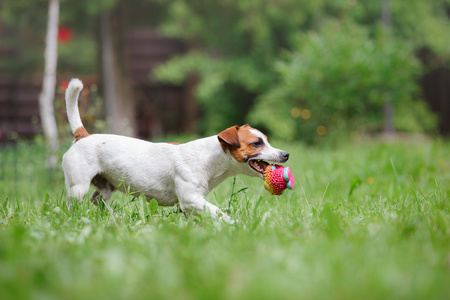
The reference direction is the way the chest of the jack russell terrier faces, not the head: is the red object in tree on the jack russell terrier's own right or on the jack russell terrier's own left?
on the jack russell terrier's own left

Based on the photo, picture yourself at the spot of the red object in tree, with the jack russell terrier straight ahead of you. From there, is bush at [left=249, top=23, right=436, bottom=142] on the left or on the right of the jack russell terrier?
left

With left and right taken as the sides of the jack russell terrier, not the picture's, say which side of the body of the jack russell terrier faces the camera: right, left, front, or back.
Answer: right

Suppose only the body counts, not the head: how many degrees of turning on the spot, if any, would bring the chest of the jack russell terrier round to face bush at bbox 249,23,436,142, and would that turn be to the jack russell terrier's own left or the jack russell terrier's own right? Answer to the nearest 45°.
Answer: approximately 45° to the jack russell terrier's own left
